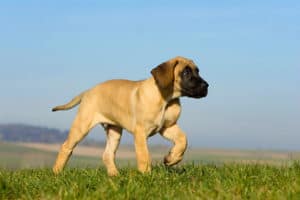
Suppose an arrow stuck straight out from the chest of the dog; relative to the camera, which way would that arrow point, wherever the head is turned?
to the viewer's right
